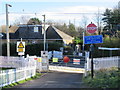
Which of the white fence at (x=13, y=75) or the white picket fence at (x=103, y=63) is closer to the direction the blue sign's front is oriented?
the white fence

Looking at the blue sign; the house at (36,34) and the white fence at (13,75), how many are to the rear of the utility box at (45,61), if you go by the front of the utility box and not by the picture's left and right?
1

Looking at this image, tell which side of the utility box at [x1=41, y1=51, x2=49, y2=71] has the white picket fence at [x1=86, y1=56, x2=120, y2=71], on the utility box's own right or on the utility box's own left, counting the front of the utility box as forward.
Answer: on the utility box's own left

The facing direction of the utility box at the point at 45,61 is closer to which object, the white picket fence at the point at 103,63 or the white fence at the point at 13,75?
the white fence

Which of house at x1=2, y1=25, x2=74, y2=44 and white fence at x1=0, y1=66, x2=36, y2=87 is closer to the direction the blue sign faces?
the white fence

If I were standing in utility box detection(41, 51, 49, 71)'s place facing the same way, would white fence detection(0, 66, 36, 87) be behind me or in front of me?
in front

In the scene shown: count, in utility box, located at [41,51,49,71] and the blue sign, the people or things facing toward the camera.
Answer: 2

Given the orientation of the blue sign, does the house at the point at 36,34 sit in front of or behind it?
behind

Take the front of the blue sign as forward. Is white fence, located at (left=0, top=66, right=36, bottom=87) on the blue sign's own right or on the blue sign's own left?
on the blue sign's own right

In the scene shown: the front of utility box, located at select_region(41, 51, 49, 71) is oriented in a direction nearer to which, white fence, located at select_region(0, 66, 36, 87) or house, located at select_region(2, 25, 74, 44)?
the white fence

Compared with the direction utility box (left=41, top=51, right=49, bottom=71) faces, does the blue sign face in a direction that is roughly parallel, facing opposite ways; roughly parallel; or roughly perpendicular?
roughly parallel

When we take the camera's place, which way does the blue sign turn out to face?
facing the viewer
